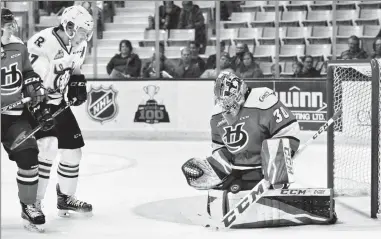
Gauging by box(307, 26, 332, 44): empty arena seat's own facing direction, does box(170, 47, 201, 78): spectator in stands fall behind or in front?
in front

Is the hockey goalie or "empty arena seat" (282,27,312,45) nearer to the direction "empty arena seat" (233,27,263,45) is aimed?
the hockey goalie

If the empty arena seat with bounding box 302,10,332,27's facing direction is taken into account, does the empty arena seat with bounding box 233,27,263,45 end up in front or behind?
in front

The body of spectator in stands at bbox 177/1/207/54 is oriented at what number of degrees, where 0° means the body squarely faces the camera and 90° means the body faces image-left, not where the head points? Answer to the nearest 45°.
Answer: approximately 45°

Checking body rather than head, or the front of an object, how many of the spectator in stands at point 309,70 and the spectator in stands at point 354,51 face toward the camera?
2

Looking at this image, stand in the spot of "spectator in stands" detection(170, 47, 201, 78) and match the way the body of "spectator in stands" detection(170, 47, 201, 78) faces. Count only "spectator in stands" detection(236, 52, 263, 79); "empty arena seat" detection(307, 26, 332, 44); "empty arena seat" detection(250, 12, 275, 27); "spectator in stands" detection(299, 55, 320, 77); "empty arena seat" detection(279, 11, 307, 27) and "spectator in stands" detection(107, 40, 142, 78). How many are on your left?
5

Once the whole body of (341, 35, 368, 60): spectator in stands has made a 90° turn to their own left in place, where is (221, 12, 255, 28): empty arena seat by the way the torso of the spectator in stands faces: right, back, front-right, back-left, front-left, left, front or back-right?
back

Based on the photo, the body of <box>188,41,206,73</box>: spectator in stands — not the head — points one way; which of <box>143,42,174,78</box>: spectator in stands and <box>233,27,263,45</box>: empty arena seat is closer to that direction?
the spectator in stands

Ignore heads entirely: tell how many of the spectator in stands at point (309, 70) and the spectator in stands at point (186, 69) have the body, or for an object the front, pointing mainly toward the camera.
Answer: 2

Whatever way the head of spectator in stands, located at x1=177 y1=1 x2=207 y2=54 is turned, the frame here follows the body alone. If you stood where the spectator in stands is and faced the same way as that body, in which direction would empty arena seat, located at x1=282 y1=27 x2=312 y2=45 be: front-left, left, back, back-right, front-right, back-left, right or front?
back-left
